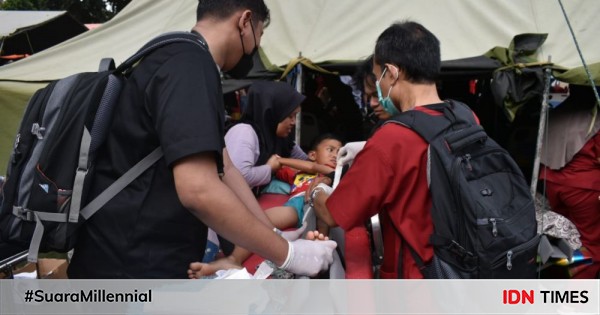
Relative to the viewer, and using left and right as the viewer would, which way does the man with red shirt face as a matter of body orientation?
facing away from the viewer and to the left of the viewer

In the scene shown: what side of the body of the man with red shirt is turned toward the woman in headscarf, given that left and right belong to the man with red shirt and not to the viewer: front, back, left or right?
front

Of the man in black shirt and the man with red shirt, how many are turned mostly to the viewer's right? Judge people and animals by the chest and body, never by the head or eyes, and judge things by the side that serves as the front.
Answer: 1

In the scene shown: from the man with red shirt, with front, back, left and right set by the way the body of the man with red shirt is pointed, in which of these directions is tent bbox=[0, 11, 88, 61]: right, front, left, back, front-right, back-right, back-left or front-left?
front

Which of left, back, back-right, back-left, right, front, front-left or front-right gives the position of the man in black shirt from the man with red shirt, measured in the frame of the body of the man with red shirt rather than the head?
left

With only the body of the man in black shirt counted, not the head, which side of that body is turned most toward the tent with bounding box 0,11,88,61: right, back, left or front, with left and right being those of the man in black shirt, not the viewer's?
left

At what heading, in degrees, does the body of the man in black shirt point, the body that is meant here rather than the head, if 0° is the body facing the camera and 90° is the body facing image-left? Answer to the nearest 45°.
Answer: approximately 270°

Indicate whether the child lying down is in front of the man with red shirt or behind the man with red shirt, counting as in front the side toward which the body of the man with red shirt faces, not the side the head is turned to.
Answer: in front

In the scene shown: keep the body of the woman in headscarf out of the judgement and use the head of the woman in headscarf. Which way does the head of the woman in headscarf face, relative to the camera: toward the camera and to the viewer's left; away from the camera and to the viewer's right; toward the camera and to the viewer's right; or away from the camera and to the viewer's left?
toward the camera and to the viewer's right
